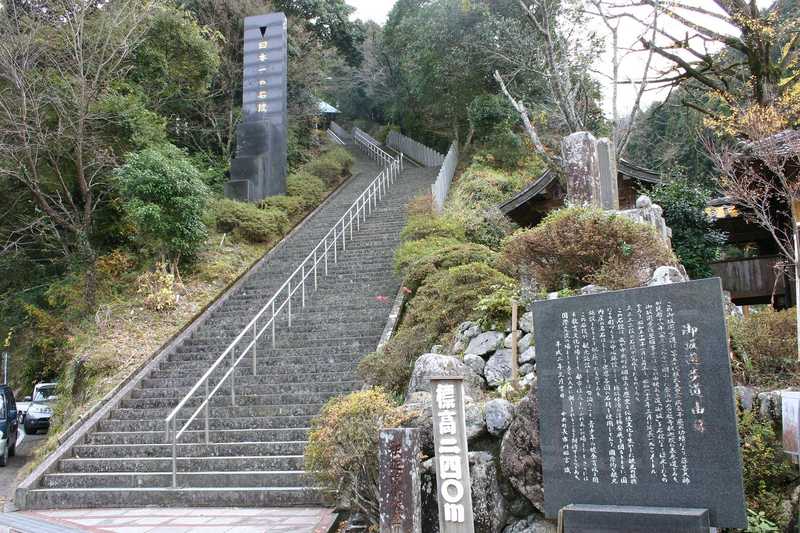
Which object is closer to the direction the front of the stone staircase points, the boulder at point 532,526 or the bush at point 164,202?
the boulder

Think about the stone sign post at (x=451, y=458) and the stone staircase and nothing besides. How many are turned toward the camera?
2

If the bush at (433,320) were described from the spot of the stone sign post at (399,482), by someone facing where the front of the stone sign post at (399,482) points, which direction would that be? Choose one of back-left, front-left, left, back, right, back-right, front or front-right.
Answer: back

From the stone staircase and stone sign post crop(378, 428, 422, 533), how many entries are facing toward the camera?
2

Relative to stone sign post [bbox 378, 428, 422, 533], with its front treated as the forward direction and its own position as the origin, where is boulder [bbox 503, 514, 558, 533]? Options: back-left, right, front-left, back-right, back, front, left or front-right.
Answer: left

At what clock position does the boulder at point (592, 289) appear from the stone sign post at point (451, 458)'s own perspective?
The boulder is roughly at 7 o'clock from the stone sign post.

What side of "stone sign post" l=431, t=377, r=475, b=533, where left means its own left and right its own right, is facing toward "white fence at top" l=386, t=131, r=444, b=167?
back

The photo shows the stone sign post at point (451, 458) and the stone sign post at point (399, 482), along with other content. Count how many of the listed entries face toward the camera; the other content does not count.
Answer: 2

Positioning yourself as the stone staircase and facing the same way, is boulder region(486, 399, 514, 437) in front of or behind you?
in front

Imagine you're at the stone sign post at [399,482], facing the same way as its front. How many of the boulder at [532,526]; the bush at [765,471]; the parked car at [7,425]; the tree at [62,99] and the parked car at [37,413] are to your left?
2

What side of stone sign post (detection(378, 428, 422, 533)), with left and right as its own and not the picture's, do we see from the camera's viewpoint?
front

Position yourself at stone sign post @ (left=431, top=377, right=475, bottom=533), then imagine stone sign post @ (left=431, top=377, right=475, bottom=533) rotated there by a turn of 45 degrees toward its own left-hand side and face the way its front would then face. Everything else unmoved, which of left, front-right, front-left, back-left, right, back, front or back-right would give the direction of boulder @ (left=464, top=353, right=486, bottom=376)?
back-left

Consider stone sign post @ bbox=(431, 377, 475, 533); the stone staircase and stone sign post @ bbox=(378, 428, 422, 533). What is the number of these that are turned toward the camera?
3
